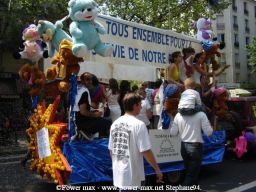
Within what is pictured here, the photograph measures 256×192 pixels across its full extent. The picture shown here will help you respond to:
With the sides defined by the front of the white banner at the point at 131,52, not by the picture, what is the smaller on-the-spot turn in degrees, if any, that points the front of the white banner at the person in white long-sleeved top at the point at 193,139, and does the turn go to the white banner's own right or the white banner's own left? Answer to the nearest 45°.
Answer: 0° — it already faces them

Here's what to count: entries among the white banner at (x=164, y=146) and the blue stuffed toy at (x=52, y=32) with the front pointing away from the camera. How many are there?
0

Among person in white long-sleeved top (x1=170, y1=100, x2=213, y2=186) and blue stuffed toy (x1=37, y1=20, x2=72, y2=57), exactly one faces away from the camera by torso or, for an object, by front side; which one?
the person in white long-sleeved top

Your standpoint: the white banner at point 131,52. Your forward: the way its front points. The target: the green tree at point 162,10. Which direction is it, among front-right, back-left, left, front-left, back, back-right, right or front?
back-left

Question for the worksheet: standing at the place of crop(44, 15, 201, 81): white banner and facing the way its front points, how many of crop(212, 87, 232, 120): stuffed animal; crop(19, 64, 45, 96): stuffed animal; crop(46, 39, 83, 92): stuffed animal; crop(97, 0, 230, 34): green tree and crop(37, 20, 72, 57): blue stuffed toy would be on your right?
3

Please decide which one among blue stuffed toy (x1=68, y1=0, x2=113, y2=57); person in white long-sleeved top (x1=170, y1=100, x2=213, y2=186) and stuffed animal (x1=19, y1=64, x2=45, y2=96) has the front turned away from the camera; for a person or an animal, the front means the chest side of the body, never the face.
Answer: the person in white long-sleeved top

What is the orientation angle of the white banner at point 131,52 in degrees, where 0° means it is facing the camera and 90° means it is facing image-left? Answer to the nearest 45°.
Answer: approximately 315°

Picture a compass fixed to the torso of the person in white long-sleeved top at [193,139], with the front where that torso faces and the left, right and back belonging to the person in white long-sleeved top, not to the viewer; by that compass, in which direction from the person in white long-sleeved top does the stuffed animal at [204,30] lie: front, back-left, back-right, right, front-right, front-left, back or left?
front

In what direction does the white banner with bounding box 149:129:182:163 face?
toward the camera

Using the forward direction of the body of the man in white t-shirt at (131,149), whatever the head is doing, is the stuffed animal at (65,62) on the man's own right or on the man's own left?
on the man's own left
